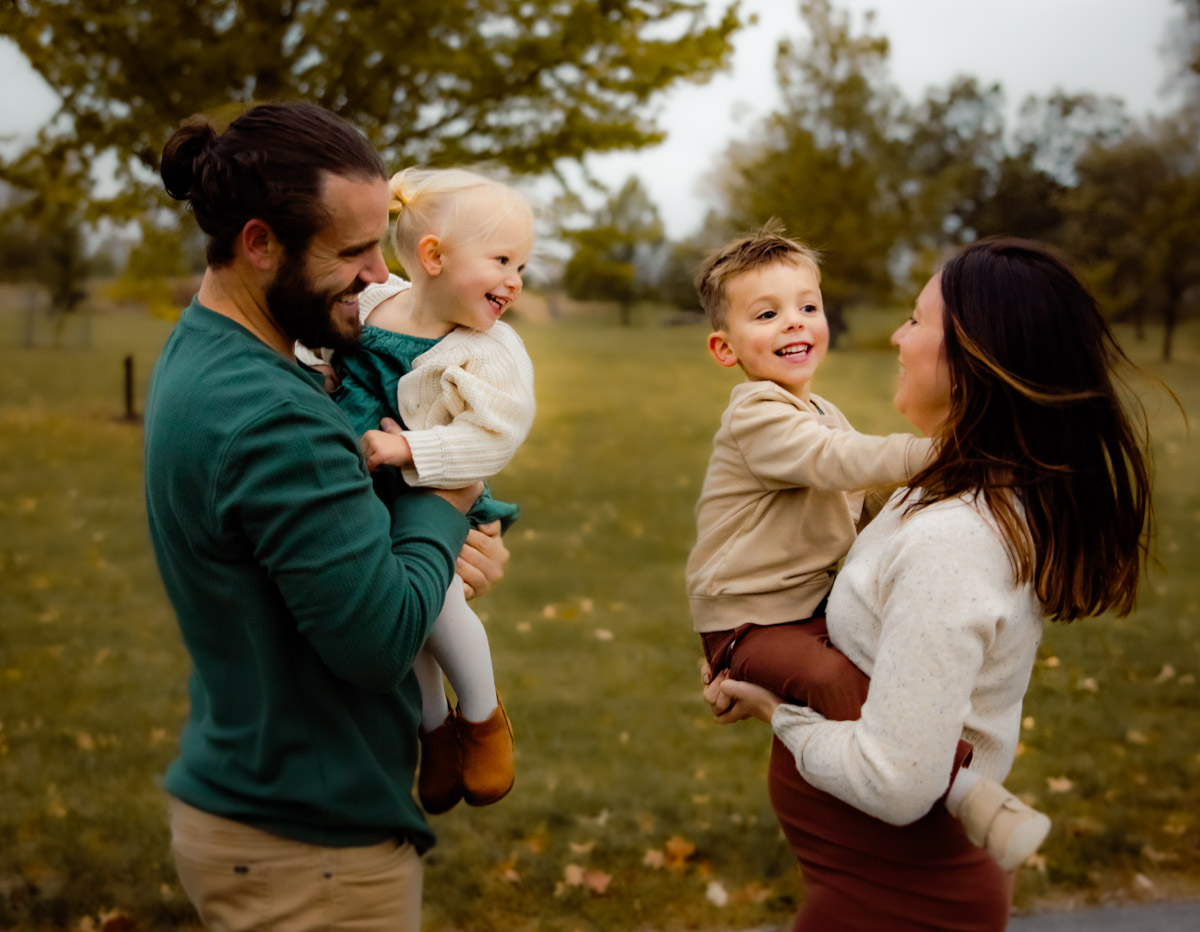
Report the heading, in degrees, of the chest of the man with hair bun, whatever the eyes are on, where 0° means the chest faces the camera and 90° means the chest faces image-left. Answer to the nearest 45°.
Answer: approximately 270°

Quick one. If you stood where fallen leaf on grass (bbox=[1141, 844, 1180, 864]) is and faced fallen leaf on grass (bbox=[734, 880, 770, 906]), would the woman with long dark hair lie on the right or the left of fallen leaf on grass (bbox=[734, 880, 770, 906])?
left

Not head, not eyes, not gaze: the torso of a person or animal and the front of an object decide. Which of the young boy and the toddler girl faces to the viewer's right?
the young boy

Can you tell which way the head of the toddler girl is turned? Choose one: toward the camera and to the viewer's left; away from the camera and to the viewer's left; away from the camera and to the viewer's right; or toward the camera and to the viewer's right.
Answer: toward the camera and to the viewer's right

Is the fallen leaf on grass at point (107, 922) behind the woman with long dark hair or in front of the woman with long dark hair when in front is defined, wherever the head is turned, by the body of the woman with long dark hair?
in front

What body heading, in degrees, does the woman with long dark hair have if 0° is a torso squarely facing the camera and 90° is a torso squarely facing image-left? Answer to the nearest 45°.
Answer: approximately 90°

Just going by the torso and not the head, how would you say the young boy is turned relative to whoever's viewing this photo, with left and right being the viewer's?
facing to the right of the viewer

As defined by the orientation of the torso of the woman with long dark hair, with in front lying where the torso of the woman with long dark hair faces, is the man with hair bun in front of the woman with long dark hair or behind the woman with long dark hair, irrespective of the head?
in front

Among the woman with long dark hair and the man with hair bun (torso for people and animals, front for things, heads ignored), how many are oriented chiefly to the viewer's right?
1

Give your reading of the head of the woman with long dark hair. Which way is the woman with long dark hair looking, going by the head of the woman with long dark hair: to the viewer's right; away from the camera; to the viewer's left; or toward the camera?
to the viewer's left

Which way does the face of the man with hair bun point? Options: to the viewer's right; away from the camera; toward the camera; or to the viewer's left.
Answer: to the viewer's right
